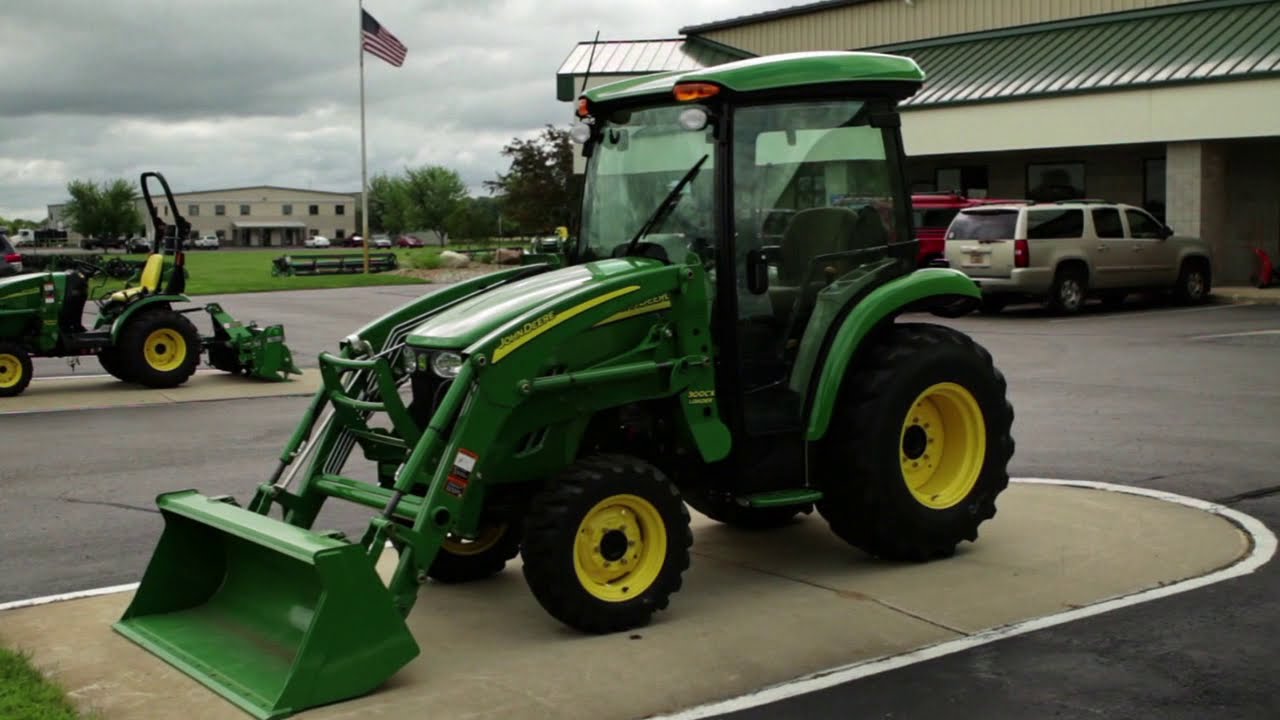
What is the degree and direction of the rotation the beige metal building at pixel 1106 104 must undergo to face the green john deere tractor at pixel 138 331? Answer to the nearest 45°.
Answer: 0° — it already faces it

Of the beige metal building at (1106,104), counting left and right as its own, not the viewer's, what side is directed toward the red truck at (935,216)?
front

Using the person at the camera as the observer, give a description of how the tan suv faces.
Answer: facing away from the viewer and to the right of the viewer

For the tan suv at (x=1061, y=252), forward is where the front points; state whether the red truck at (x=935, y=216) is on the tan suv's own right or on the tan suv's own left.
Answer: on the tan suv's own left

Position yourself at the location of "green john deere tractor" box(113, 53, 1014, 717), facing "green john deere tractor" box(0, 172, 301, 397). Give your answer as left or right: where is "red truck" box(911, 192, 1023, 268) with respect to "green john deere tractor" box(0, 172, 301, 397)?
right

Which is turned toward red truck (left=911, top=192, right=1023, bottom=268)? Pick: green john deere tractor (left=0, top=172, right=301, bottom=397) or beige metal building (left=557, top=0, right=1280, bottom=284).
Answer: the beige metal building

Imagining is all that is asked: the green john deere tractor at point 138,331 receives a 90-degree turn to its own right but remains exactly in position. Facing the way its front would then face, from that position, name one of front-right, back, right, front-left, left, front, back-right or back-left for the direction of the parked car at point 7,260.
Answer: front

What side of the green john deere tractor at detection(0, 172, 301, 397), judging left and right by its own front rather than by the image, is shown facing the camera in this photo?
left

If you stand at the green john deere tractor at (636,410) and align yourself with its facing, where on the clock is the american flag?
The american flag is roughly at 4 o'clock from the green john deere tractor.

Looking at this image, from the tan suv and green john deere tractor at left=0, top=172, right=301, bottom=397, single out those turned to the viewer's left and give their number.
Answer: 1

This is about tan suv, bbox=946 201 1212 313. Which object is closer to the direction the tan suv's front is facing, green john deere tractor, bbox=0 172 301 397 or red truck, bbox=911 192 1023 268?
the red truck

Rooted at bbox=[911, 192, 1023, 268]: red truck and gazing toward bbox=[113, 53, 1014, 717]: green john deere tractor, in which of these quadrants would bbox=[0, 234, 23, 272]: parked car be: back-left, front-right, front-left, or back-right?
front-right

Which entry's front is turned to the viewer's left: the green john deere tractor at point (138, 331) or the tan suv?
the green john deere tractor

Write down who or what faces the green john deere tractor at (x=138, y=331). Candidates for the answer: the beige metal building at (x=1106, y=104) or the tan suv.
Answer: the beige metal building

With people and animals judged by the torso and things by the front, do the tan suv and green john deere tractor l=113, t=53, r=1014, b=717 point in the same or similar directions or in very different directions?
very different directions

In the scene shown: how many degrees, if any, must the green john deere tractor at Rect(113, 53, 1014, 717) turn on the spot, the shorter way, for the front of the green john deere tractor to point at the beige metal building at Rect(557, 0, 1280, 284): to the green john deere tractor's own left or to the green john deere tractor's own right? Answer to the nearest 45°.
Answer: approximately 180°

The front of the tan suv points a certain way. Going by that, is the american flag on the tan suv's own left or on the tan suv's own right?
on the tan suv's own left
